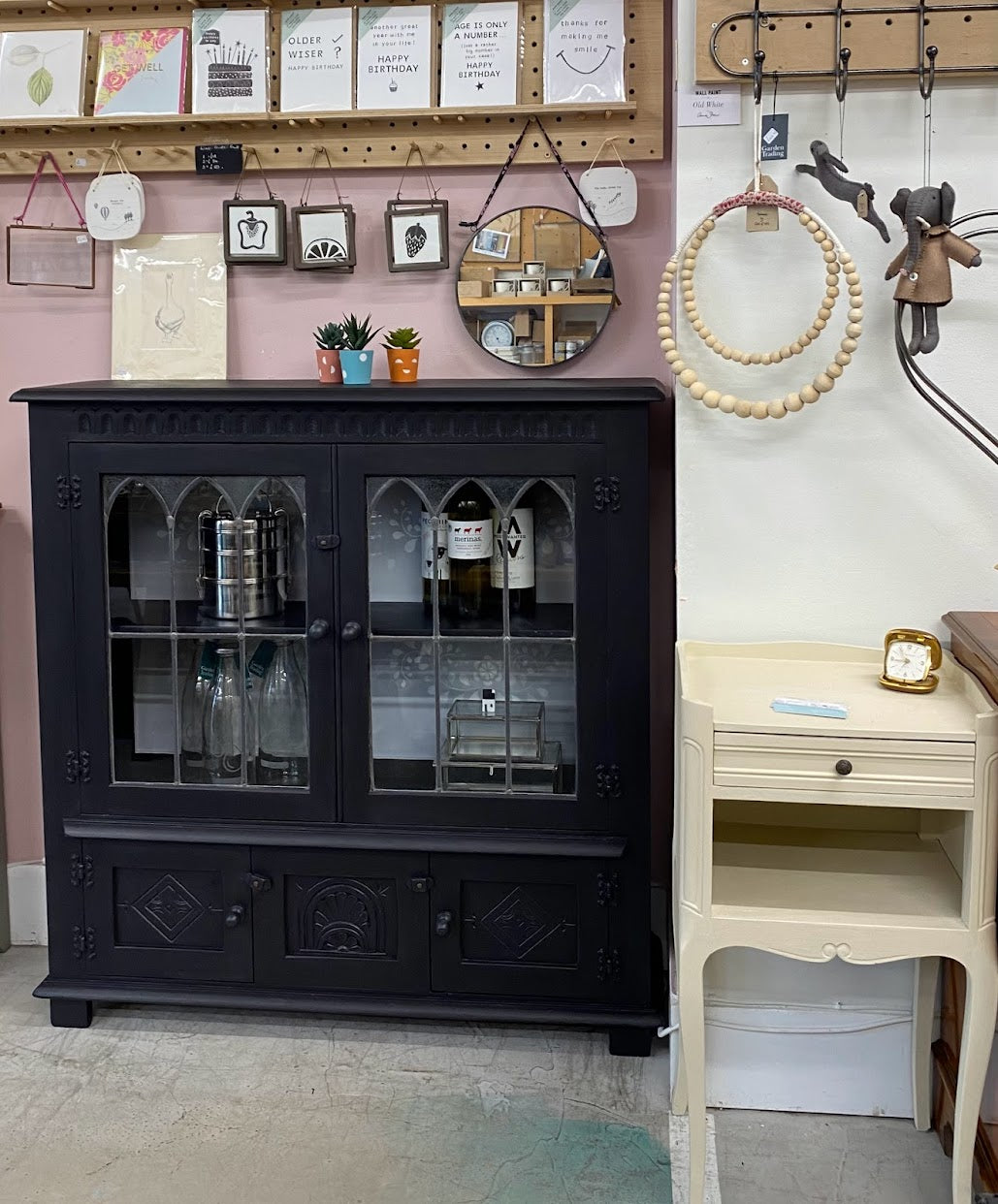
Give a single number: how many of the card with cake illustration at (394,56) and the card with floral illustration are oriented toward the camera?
2

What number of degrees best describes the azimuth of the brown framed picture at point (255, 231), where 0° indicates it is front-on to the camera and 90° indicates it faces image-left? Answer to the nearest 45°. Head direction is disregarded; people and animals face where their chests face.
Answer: approximately 0°

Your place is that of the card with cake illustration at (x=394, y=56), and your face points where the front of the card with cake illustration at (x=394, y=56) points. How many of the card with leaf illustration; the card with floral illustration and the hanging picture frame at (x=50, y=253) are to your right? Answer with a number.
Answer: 3

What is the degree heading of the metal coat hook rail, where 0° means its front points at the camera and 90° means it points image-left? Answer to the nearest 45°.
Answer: approximately 0°
